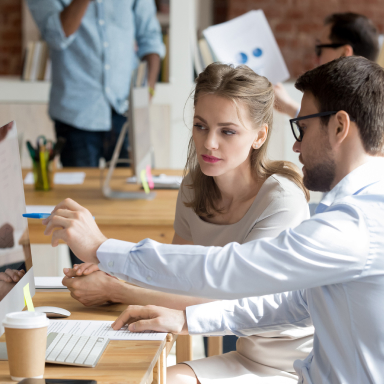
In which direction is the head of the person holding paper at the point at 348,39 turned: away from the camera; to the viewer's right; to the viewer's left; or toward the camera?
to the viewer's left

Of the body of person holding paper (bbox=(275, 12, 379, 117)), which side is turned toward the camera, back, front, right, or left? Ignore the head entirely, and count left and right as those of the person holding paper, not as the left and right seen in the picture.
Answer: left

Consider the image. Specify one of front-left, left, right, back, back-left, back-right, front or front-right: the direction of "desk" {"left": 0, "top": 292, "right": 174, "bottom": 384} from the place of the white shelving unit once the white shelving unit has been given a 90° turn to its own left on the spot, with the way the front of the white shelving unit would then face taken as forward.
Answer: right

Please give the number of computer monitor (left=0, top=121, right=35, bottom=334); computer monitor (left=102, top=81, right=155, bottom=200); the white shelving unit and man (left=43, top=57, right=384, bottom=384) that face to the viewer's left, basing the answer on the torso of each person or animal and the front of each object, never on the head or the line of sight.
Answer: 1

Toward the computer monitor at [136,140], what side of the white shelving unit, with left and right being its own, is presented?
front

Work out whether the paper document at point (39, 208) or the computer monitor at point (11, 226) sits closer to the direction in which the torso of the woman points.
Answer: the computer monitor

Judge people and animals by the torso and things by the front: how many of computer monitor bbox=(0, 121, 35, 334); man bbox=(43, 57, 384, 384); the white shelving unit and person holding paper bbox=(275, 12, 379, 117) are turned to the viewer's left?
2

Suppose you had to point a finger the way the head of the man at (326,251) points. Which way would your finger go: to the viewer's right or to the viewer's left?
to the viewer's left

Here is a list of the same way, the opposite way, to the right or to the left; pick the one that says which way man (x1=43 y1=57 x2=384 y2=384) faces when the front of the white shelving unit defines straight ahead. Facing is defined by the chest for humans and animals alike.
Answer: to the right

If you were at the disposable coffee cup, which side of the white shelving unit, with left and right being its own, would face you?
front

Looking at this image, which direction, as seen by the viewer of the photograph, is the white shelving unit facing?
facing the viewer

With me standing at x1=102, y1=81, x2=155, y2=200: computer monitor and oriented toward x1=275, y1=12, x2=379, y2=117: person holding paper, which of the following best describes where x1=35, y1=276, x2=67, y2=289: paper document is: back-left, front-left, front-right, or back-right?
back-right

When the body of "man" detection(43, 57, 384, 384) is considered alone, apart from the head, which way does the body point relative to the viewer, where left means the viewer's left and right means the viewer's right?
facing to the left of the viewer

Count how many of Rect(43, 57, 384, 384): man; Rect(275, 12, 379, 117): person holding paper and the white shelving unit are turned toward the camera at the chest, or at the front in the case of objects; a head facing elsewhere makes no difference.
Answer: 1

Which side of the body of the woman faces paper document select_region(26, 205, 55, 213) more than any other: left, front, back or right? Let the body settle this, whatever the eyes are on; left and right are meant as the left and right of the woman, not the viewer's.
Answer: right
